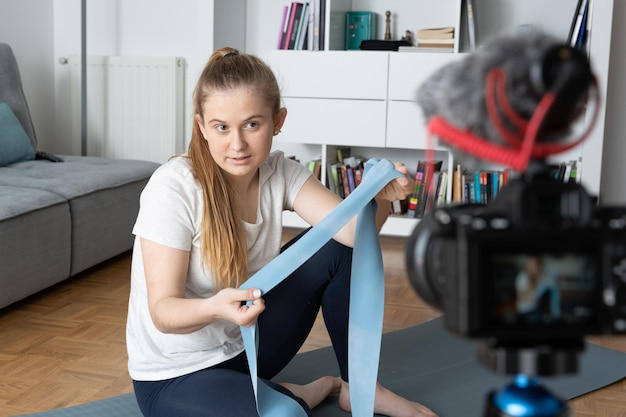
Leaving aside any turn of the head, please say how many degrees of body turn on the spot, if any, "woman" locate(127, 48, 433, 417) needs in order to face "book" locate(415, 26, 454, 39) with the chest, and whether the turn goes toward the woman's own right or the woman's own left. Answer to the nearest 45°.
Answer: approximately 135° to the woman's own left

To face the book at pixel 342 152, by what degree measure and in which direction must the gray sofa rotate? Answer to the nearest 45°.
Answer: approximately 90° to its left

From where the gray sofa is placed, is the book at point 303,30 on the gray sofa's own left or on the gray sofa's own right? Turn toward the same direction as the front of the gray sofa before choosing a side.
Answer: on the gray sofa's own left

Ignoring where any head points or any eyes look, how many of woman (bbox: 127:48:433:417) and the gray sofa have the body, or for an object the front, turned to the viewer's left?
0

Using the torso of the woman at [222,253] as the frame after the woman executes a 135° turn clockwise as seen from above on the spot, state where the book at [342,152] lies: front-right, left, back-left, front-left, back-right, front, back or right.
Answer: right

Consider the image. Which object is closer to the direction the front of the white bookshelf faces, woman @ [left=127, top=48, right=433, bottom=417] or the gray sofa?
the woman

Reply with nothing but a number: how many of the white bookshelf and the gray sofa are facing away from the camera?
0

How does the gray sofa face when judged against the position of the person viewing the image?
facing the viewer and to the right of the viewer

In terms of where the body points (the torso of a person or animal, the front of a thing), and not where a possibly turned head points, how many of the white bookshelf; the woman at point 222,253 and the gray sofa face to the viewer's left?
0

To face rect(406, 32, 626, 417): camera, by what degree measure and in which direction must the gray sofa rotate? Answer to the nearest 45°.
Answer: approximately 45° to its right

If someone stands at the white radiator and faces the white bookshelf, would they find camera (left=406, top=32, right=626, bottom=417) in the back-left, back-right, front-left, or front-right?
front-right

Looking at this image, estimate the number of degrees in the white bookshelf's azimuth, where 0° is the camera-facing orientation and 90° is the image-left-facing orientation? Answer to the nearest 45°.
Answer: approximately 0°
